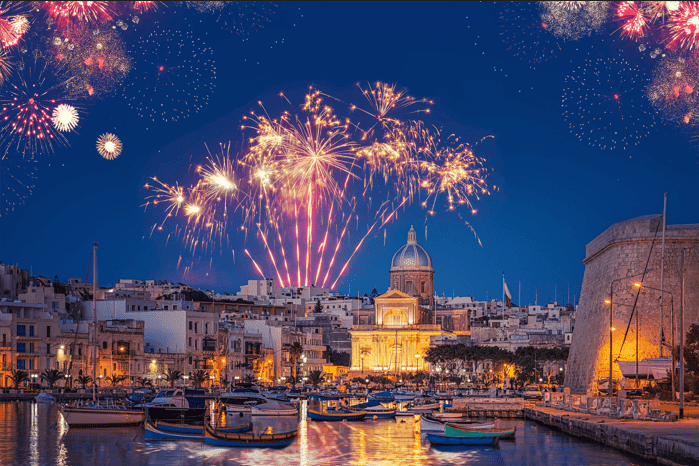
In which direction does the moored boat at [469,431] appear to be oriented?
to the viewer's left

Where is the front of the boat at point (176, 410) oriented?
to the viewer's left

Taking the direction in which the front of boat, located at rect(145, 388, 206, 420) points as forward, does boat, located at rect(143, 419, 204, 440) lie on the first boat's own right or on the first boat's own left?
on the first boat's own left

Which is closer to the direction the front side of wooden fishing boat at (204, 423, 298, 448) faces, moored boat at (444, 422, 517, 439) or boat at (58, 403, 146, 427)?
the boat

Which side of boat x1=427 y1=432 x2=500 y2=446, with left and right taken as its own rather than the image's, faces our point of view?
left

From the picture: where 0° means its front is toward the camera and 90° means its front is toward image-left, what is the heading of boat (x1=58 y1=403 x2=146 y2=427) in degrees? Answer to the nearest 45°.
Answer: approximately 90°

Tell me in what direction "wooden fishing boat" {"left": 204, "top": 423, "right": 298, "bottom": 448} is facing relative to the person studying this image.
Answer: facing to the left of the viewer

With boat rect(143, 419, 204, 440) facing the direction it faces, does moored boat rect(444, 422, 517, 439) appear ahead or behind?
behind

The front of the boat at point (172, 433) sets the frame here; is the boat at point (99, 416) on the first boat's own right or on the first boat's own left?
on the first boat's own right

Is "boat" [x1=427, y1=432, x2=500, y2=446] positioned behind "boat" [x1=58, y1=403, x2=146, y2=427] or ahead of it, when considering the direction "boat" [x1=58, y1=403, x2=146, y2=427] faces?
behind

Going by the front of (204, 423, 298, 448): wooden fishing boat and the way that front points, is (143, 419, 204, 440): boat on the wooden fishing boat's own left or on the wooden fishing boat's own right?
on the wooden fishing boat's own right

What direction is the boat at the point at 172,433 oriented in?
to the viewer's left
